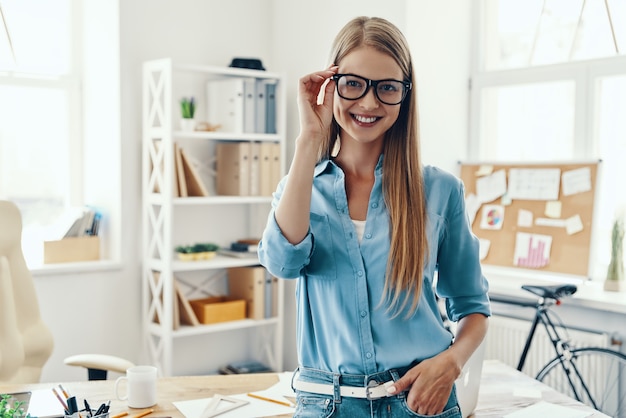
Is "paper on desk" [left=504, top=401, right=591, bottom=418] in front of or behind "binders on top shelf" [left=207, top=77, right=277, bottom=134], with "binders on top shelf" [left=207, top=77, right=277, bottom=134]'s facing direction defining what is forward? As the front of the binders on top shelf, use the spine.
in front

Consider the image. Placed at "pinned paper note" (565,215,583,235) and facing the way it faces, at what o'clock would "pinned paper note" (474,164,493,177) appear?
"pinned paper note" (474,164,493,177) is roughly at 4 o'clock from "pinned paper note" (565,215,583,235).

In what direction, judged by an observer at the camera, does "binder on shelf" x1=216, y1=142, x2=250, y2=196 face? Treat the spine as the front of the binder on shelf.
facing the viewer and to the right of the viewer

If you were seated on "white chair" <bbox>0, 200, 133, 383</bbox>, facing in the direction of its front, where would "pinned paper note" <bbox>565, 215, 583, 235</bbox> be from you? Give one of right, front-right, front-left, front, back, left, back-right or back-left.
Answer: front-left

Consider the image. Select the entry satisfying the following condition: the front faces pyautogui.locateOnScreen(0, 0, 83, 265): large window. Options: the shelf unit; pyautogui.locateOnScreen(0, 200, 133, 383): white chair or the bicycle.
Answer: the bicycle

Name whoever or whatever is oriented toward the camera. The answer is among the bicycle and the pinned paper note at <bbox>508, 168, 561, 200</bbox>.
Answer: the pinned paper note

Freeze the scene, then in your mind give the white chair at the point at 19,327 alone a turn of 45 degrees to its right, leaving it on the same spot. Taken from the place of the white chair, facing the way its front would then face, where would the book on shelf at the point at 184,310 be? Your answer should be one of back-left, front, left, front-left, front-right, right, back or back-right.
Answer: back-left

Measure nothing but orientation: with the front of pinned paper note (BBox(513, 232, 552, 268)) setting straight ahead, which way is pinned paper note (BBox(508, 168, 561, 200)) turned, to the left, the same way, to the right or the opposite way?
the same way

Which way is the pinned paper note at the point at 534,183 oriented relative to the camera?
toward the camera

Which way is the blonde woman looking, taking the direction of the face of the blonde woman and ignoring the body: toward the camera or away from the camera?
toward the camera

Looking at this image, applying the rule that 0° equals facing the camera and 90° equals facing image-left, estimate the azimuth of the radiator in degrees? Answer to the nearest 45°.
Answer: approximately 45°

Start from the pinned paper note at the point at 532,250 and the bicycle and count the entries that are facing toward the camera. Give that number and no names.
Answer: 1
